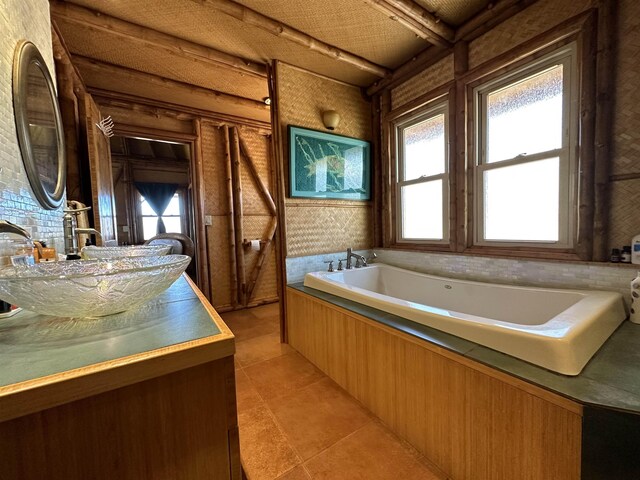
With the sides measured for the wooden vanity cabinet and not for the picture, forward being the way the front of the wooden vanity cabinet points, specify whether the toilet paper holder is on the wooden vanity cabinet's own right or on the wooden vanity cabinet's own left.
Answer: on the wooden vanity cabinet's own left

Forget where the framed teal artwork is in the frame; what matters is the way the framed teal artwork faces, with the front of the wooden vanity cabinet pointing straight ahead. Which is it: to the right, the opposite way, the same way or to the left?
to the right

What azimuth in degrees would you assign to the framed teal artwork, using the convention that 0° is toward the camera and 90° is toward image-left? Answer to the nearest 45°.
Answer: approximately 315°

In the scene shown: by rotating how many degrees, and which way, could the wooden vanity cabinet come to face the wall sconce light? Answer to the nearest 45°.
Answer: approximately 45° to its left

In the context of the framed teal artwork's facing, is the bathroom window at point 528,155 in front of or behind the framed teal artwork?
in front

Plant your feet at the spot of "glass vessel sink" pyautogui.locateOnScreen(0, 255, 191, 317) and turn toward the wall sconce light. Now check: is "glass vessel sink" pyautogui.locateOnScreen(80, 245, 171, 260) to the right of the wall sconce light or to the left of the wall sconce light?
left

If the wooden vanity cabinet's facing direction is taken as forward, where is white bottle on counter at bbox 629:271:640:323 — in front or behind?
in front

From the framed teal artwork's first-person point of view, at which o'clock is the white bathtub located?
The white bathtub is roughly at 12 o'clock from the framed teal artwork.

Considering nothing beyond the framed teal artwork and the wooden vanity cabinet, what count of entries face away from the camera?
0

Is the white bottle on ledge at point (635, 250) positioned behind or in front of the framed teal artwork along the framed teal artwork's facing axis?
in front

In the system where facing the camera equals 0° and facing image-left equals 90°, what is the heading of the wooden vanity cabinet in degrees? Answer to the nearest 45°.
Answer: approximately 270°
